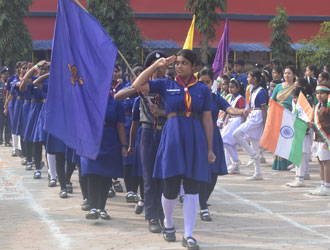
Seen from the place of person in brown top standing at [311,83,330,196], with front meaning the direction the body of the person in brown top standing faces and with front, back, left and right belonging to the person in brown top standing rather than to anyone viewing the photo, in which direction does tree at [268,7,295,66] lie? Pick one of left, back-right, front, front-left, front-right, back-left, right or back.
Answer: back-right

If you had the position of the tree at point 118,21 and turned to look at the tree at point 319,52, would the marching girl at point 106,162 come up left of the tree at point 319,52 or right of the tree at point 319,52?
right

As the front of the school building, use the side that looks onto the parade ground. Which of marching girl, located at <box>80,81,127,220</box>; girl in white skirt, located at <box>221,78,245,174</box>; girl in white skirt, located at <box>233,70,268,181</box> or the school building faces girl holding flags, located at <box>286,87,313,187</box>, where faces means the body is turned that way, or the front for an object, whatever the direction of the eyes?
the school building

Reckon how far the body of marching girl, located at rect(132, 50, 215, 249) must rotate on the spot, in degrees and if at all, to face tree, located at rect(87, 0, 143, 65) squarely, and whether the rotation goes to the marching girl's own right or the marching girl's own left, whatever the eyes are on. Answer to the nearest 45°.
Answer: approximately 180°

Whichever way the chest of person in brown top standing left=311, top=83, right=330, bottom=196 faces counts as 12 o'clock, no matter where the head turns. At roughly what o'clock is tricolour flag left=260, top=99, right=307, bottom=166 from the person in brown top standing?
The tricolour flag is roughly at 3 o'clock from the person in brown top standing.

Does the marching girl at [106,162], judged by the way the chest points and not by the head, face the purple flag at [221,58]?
no

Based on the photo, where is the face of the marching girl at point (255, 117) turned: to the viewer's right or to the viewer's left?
to the viewer's left

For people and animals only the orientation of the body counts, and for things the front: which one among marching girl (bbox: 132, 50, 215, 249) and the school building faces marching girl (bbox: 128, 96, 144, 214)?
the school building

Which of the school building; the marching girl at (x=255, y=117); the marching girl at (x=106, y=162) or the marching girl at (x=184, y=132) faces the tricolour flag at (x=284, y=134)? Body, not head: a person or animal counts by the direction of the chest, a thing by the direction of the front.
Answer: the school building

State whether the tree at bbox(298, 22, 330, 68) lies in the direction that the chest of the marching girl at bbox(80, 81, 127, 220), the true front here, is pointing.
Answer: no

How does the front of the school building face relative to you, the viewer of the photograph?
facing the viewer

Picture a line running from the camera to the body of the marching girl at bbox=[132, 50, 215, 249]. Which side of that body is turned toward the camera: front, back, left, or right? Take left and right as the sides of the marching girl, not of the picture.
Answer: front

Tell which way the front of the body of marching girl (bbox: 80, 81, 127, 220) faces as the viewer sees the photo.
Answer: toward the camera
